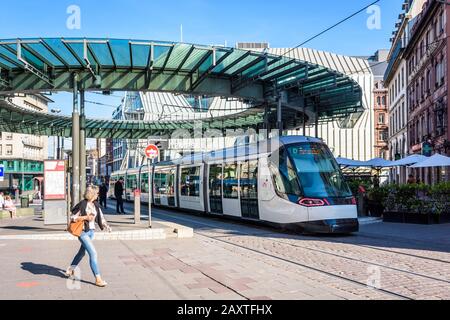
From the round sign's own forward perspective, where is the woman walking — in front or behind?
in front

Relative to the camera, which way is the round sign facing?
toward the camera

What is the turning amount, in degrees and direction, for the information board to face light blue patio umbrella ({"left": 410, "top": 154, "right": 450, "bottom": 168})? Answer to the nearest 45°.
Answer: approximately 90° to its left

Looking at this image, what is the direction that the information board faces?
toward the camera

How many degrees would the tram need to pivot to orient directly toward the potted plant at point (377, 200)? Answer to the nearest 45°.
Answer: approximately 90° to its left

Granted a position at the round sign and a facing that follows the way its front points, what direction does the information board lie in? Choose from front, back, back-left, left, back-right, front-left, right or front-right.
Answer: right

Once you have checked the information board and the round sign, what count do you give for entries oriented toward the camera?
2

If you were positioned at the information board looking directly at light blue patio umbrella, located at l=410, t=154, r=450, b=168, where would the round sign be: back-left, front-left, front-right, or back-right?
front-right

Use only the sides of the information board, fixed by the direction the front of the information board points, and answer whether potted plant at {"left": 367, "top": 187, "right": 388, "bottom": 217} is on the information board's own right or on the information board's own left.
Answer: on the information board's own left

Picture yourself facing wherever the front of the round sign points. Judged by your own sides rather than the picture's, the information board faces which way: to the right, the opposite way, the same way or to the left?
the same way

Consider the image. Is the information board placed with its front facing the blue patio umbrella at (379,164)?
no
